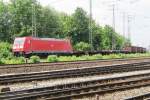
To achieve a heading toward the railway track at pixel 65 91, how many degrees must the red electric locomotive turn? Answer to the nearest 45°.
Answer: approximately 45° to its left

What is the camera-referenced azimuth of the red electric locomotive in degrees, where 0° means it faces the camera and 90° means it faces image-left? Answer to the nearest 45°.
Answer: approximately 45°
